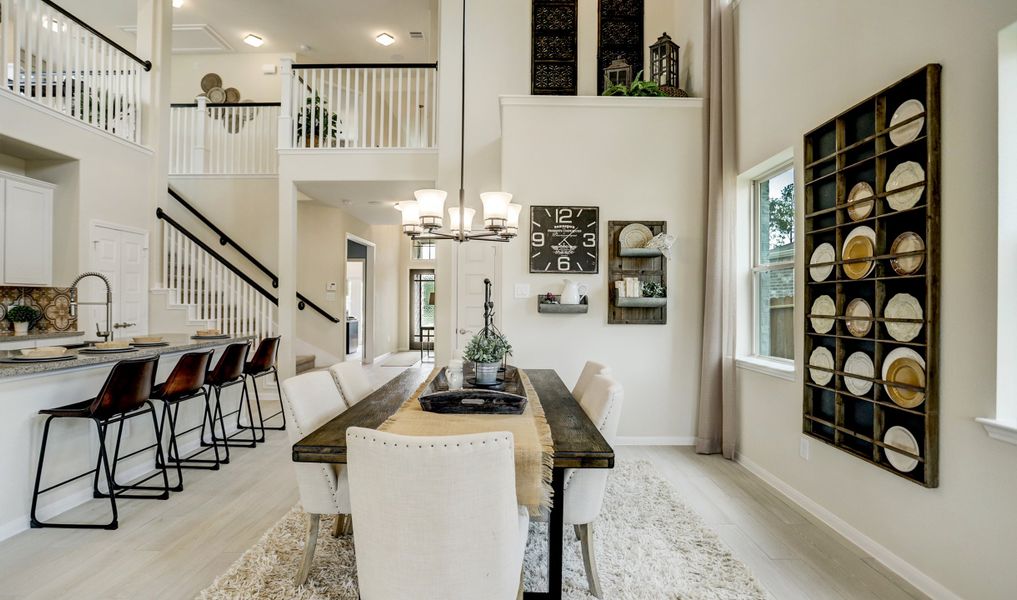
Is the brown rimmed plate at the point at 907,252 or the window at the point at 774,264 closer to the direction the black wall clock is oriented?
the brown rimmed plate

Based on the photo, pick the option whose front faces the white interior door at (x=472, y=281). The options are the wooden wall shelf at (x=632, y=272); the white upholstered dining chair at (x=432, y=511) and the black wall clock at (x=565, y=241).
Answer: the white upholstered dining chair

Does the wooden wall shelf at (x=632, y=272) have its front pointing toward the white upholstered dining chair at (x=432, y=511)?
yes

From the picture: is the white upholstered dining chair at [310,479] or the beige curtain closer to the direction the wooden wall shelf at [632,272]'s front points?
the white upholstered dining chair

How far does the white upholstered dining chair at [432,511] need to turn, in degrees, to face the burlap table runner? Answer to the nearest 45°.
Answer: approximately 45° to its right

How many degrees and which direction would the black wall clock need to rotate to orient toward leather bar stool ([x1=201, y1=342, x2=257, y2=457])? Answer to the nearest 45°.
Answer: approximately 90° to its right

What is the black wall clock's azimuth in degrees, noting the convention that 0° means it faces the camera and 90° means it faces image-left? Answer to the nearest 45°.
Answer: approximately 0°

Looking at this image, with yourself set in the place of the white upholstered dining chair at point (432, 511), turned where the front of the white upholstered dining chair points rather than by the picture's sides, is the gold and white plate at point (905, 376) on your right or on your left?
on your right

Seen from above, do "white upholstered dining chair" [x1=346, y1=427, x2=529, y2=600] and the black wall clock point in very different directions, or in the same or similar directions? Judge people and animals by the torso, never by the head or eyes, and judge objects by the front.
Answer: very different directions

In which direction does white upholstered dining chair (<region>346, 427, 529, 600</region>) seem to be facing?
away from the camera
